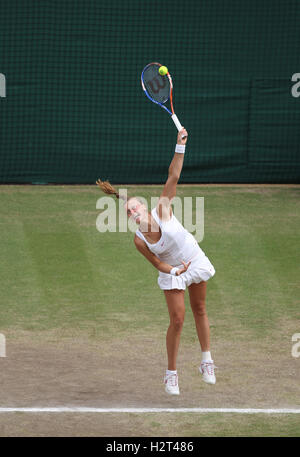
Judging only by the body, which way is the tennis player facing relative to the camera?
toward the camera
